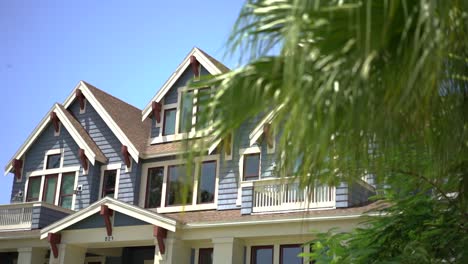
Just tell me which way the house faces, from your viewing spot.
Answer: facing the viewer and to the left of the viewer

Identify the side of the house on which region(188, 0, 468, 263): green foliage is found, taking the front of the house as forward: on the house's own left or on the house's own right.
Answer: on the house's own left
